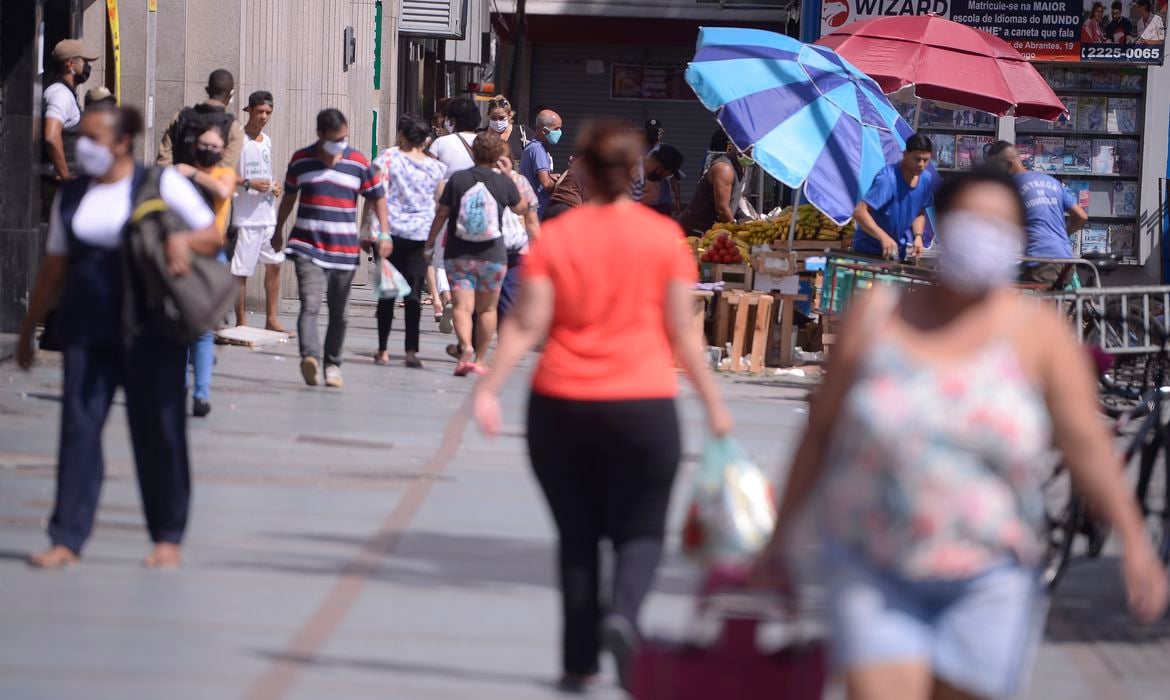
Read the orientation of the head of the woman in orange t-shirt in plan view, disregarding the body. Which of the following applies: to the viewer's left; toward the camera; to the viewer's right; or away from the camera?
away from the camera

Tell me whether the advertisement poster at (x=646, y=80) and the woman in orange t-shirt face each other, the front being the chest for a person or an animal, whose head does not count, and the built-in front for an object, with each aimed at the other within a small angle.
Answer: yes

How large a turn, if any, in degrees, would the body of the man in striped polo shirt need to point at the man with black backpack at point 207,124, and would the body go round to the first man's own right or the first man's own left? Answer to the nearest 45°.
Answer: approximately 135° to the first man's own right

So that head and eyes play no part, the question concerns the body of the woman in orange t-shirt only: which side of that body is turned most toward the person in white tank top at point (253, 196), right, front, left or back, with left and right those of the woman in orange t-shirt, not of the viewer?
front

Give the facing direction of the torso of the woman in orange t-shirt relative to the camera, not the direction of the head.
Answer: away from the camera

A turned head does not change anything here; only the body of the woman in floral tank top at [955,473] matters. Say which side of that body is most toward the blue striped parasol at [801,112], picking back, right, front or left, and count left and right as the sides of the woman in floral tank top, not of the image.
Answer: back

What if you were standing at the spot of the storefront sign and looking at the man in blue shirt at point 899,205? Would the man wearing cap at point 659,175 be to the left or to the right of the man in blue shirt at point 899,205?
right
